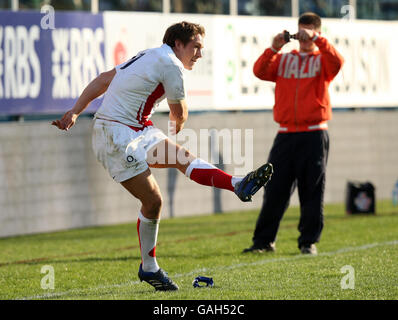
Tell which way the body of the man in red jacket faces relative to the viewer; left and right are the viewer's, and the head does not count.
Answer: facing the viewer

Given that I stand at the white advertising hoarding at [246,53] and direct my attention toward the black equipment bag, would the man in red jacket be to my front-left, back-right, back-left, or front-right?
front-right

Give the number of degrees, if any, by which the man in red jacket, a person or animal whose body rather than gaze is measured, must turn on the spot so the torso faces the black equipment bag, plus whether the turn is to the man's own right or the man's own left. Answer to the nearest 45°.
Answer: approximately 180°

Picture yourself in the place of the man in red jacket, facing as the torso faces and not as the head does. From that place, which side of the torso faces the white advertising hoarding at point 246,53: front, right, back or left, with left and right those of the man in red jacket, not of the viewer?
back
